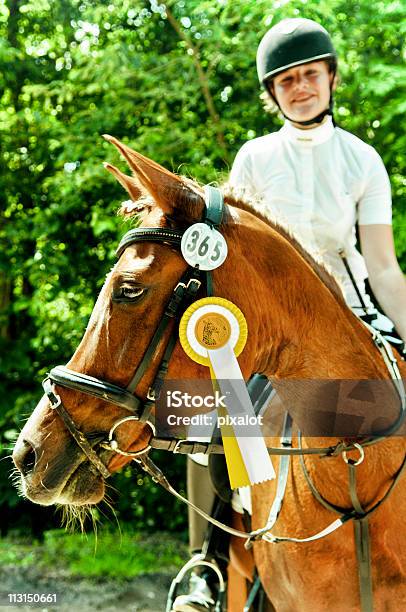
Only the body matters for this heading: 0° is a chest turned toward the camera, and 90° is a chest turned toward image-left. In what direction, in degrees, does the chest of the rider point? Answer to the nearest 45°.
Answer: approximately 0°

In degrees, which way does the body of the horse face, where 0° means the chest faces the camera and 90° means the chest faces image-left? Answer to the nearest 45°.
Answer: approximately 45°
